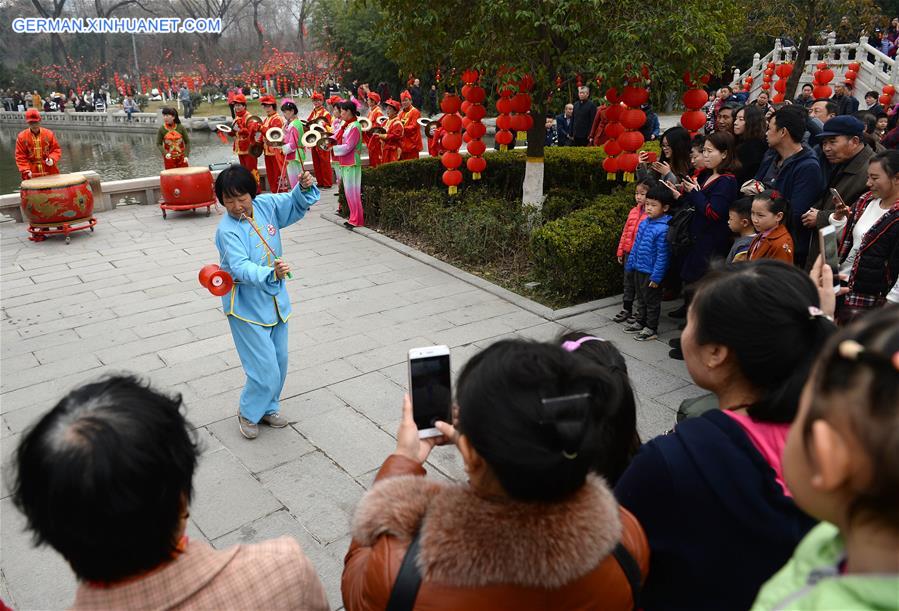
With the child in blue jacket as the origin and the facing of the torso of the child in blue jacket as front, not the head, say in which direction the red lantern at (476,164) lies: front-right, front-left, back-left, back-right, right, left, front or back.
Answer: right

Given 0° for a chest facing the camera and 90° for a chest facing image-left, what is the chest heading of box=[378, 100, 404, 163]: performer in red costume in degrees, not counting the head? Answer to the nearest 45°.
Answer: approximately 45°

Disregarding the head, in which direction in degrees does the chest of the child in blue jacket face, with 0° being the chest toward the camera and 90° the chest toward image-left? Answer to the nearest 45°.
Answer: approximately 45°

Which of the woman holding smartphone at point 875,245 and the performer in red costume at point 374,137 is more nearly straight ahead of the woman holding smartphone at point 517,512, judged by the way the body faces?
the performer in red costume

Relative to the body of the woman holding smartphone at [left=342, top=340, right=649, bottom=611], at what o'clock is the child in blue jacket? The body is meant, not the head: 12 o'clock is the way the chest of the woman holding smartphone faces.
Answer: The child in blue jacket is roughly at 2 o'clock from the woman holding smartphone.

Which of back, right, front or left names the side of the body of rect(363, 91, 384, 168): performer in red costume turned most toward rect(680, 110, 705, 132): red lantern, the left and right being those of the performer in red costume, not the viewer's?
back

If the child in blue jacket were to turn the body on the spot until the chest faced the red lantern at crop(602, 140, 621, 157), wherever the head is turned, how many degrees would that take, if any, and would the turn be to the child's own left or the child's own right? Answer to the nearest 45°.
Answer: approximately 135° to the child's own right

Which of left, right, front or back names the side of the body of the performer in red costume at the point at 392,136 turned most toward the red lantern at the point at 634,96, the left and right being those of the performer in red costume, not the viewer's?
left

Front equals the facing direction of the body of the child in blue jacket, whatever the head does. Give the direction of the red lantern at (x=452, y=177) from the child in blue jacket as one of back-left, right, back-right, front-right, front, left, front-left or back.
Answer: right

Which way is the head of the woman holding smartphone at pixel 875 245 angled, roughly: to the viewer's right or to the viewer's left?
to the viewer's left
